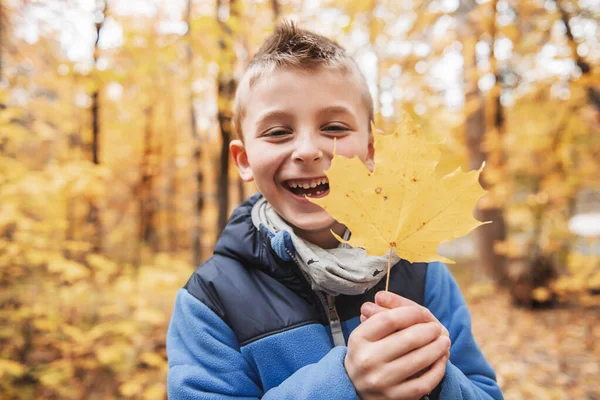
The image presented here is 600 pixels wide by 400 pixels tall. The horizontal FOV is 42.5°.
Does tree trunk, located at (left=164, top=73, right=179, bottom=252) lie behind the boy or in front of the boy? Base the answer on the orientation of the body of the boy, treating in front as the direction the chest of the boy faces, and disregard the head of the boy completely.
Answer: behind

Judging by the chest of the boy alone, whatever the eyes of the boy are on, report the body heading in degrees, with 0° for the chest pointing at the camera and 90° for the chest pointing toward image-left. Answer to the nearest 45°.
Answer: approximately 0°

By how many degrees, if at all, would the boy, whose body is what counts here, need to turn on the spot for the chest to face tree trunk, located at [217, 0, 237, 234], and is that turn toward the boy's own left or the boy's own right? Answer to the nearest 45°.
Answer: approximately 180°

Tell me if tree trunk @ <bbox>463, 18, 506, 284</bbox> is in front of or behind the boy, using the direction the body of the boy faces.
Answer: behind
